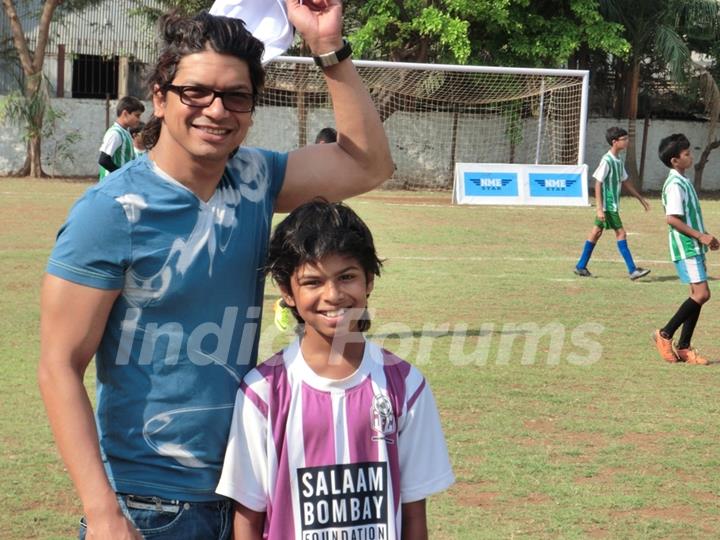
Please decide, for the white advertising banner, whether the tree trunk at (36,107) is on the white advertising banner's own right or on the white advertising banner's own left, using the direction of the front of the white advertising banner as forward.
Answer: on the white advertising banner's own right

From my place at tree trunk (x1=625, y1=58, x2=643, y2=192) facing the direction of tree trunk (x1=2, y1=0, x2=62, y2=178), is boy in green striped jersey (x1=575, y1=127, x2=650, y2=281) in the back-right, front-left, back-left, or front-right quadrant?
front-left

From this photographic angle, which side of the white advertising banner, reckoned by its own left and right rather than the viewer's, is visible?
front

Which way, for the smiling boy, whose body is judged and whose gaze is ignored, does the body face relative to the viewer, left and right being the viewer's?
facing the viewer

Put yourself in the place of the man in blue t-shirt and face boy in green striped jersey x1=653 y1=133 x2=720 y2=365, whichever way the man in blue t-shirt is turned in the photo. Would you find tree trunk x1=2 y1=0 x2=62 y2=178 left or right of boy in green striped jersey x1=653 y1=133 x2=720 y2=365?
left
